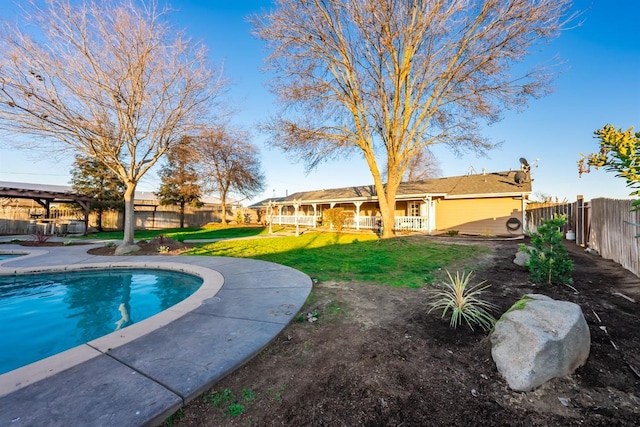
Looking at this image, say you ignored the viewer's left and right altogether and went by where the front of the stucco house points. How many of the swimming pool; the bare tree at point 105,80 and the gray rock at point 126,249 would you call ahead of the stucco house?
3

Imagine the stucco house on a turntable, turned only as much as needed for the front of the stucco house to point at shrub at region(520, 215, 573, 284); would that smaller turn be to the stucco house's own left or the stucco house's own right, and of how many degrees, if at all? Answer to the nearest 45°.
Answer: approximately 45° to the stucco house's own left

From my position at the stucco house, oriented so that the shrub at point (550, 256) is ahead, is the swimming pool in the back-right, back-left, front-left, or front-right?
front-right

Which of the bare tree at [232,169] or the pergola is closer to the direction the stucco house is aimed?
the pergola

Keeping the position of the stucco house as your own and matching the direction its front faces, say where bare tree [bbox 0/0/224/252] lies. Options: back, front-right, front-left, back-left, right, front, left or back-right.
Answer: front

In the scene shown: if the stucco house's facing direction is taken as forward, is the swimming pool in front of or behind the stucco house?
in front

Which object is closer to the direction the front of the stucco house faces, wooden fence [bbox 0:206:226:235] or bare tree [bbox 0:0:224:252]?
the bare tree

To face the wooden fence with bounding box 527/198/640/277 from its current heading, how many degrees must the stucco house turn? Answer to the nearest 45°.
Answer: approximately 45° to its left

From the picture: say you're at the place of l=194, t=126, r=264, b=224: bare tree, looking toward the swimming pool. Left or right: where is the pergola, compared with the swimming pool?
right

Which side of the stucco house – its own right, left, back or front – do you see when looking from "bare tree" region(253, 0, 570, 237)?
front

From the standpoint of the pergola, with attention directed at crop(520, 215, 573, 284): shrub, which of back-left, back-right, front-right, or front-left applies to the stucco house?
front-left

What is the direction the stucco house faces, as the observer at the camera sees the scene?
facing the viewer and to the left of the viewer

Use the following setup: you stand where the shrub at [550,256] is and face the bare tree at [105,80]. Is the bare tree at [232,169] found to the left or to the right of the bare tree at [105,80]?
right
